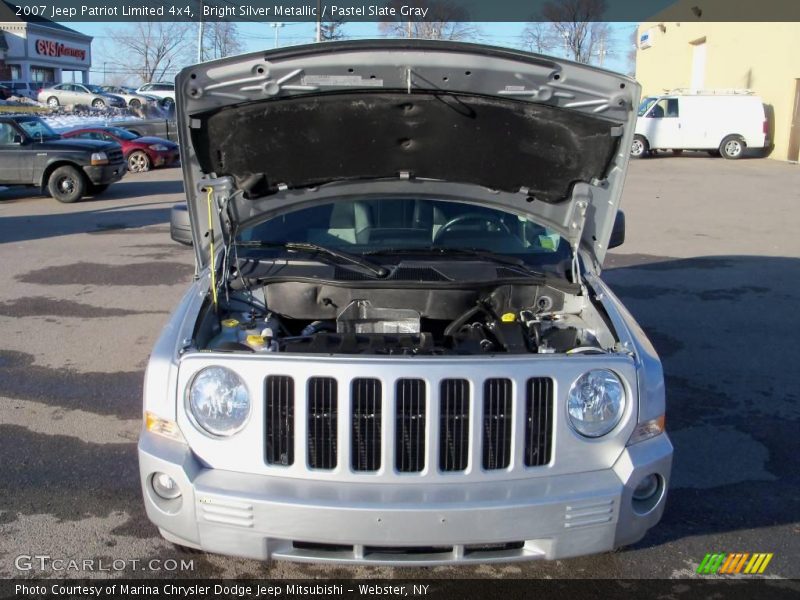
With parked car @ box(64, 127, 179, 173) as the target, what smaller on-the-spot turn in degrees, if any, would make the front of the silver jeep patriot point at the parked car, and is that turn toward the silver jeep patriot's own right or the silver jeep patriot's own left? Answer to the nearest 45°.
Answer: approximately 180°

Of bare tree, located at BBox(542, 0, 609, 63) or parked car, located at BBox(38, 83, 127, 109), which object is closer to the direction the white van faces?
the parked car

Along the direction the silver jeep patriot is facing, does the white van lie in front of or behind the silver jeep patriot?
behind

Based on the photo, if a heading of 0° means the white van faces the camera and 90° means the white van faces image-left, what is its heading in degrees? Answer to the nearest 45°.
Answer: approximately 90°

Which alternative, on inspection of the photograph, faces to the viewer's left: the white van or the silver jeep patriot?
the white van

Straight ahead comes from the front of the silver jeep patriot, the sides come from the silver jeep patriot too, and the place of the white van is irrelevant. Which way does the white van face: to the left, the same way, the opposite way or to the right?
to the right

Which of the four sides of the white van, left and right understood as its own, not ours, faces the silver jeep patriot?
left

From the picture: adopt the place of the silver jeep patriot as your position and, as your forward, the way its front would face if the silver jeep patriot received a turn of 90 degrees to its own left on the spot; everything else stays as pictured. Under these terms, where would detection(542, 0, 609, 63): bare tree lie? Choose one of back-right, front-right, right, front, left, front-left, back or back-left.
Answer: left

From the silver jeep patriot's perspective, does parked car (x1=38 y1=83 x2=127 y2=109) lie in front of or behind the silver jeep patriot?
behind

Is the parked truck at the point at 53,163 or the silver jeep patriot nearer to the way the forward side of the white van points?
the parked truck

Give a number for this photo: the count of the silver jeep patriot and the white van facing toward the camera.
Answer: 1

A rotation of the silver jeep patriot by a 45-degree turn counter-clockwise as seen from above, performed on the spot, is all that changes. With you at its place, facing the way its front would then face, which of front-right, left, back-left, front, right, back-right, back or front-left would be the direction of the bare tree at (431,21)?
back-left
